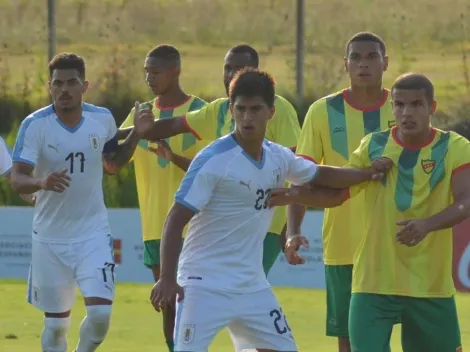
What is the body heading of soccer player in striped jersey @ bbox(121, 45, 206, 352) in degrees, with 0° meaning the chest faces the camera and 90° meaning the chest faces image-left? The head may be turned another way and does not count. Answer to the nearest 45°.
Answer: approximately 45°

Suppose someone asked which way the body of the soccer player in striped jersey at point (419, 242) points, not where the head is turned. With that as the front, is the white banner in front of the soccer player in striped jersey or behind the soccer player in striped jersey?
behind

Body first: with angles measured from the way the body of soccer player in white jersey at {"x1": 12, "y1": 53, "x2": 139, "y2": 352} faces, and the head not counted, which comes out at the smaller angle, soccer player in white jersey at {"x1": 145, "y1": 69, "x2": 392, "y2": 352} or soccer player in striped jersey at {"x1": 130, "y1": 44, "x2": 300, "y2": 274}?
the soccer player in white jersey

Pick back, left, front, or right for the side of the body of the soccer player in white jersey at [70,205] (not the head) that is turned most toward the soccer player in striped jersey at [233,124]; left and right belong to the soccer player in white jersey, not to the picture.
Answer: left

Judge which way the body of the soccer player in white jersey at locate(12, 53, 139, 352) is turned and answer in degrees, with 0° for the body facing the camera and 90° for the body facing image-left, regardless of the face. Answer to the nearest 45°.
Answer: approximately 0°
